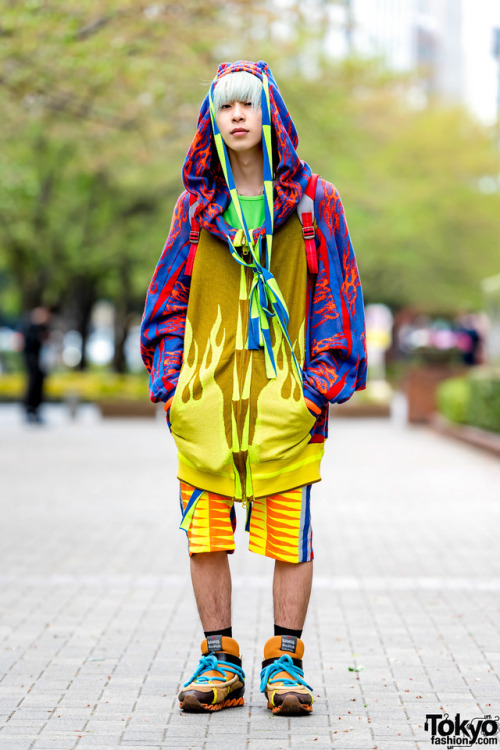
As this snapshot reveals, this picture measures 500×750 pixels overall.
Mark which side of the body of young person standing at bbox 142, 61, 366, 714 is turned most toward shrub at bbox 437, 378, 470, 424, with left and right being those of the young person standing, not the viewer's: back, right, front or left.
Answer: back

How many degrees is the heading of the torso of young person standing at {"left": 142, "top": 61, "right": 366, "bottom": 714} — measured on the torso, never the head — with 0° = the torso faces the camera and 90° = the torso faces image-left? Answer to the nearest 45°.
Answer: approximately 0°

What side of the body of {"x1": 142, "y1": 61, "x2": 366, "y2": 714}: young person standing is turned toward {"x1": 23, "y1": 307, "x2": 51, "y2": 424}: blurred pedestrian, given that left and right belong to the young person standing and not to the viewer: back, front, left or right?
back
